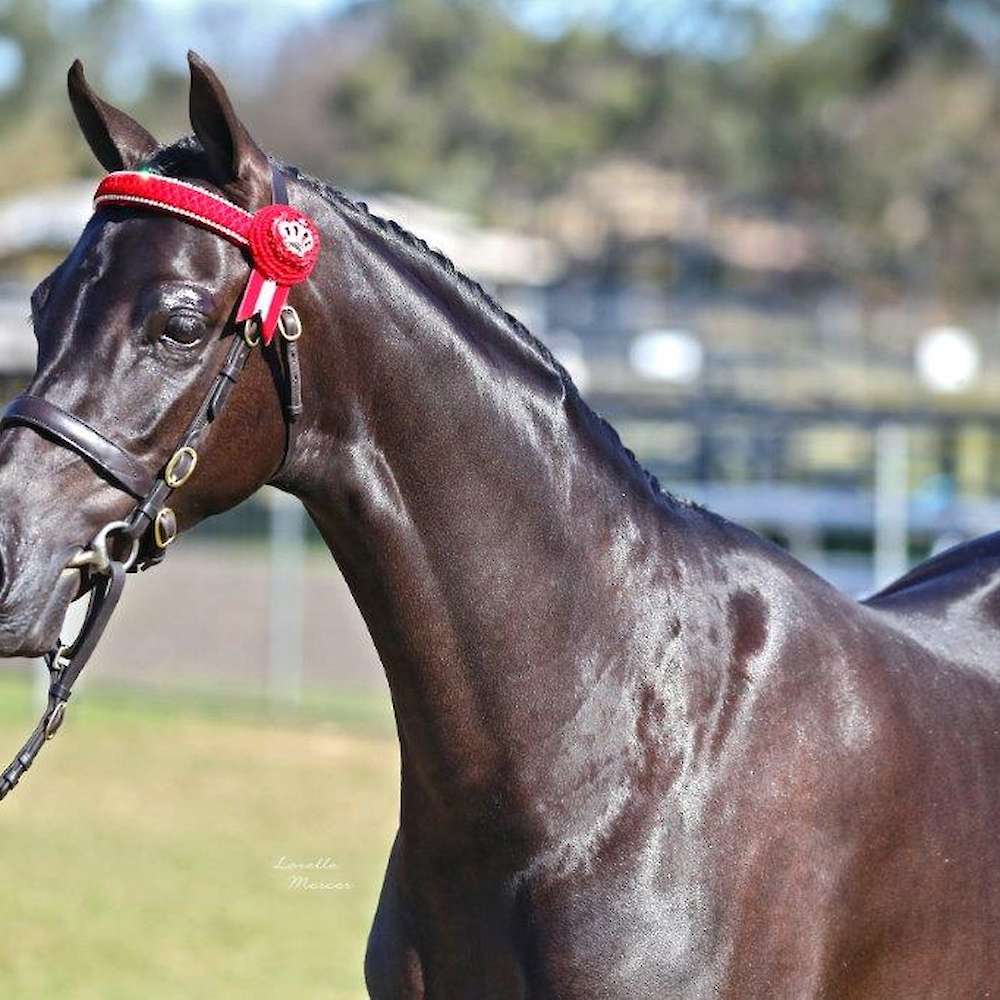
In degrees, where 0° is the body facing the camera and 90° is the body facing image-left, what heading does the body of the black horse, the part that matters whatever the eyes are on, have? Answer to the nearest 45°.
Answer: approximately 45°

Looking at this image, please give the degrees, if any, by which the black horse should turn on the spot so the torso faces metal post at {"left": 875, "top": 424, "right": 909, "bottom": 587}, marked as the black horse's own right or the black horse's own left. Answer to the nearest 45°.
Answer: approximately 135° to the black horse's own right

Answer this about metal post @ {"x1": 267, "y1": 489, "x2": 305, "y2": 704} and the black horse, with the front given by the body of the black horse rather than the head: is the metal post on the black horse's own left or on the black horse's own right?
on the black horse's own right
